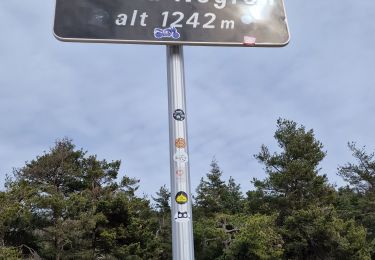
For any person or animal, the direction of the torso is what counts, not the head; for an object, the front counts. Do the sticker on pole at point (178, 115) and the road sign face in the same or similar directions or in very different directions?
same or similar directions

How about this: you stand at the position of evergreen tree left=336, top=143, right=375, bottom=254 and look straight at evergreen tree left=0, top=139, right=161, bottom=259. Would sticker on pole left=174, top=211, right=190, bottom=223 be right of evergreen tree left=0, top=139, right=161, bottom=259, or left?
left

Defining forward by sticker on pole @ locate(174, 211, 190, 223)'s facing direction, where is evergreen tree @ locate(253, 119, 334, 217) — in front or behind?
behind

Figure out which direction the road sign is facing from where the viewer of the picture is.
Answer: facing the viewer

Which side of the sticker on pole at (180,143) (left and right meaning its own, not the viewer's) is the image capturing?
front

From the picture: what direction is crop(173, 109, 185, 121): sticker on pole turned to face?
toward the camera

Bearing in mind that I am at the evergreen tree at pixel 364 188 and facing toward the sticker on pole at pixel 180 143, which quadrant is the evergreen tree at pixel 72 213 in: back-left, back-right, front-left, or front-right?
front-right
